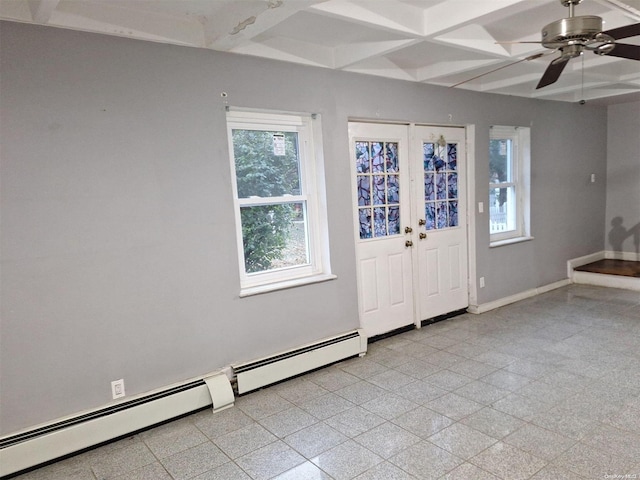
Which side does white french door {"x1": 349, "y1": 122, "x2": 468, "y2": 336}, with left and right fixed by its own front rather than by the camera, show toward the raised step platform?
left

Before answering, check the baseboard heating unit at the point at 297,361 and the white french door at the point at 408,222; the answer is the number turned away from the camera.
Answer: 0

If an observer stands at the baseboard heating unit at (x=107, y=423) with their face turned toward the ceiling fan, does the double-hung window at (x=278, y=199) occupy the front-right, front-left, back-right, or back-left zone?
front-left

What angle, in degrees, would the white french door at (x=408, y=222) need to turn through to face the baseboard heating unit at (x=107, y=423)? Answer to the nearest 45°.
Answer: approximately 90° to its right

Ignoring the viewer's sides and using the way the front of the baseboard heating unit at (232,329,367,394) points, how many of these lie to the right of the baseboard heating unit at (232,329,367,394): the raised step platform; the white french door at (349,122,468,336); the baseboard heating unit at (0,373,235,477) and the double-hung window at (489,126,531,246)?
1

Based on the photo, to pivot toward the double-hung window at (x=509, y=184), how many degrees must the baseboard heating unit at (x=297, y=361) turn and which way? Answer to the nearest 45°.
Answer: approximately 90° to its left

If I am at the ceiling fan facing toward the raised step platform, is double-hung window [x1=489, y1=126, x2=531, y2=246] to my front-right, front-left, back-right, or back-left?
front-left

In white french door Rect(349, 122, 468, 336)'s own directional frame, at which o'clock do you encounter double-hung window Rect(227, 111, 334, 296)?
The double-hung window is roughly at 3 o'clock from the white french door.

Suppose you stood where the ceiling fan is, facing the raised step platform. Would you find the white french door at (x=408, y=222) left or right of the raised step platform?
left

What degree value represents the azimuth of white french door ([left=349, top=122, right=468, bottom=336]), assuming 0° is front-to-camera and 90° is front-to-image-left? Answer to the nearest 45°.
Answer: approximately 315°

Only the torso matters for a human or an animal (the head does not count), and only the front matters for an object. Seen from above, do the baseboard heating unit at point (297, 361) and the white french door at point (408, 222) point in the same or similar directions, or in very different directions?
same or similar directions

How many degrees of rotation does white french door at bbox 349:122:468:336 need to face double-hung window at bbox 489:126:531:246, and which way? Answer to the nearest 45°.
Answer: approximately 90° to its left

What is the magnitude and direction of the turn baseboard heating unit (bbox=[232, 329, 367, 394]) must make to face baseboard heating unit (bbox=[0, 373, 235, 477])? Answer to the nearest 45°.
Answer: approximately 90° to its right

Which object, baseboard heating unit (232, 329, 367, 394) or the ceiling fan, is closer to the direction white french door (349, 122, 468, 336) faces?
the ceiling fan
